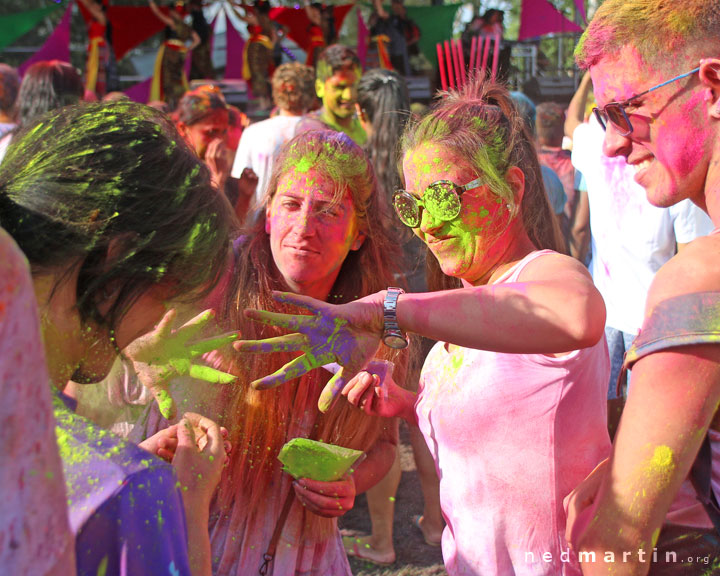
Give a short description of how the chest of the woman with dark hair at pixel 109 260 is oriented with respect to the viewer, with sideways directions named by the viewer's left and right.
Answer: facing to the right of the viewer

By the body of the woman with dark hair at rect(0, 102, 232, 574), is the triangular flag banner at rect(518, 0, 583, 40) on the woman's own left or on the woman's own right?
on the woman's own left

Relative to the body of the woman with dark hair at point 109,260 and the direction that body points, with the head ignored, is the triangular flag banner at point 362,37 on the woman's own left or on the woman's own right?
on the woman's own left

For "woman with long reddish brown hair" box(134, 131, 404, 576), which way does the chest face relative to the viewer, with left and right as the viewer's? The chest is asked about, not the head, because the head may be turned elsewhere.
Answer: facing the viewer

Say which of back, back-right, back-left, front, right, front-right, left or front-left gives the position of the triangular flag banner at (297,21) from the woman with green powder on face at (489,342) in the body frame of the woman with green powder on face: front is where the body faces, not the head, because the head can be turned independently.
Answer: back-right

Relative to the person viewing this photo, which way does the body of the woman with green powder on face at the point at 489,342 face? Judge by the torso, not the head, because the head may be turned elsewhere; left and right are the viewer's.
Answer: facing the viewer and to the left of the viewer

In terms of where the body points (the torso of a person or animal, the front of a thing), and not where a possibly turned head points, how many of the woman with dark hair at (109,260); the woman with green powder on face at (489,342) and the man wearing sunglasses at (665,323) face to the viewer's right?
1

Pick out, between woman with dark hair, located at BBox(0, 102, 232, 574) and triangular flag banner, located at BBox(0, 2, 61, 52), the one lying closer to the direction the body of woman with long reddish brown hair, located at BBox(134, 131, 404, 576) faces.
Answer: the woman with dark hair

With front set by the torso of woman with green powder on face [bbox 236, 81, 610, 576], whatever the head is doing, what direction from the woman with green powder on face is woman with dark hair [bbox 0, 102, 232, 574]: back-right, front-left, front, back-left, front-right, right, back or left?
front

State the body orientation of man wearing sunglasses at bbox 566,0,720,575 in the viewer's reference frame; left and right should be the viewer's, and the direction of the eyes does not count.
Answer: facing to the left of the viewer
